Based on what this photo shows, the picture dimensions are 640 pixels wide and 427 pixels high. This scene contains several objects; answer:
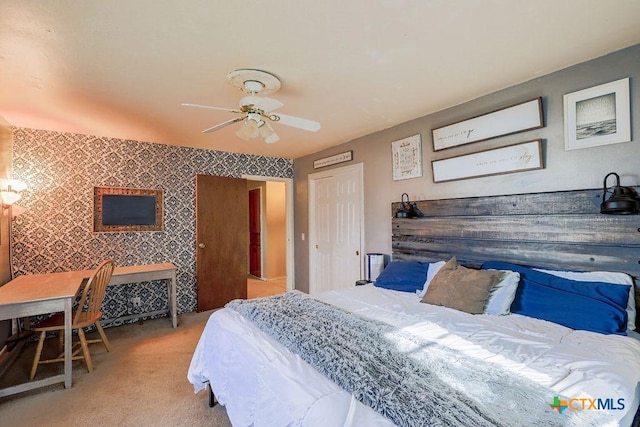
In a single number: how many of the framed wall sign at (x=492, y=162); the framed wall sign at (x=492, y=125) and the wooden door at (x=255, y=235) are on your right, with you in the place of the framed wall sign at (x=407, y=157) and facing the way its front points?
1

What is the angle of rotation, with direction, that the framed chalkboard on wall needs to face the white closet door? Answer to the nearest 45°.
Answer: approximately 45° to its left

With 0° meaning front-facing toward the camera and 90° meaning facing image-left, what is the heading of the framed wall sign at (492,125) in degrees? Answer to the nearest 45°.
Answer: approximately 45°

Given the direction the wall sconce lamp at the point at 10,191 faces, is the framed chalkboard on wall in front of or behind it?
in front

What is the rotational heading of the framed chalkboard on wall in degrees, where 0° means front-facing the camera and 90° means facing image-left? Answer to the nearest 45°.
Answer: approximately 0°

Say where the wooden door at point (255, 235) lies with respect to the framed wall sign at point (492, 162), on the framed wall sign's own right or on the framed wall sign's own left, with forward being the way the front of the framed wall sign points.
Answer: on the framed wall sign's own right

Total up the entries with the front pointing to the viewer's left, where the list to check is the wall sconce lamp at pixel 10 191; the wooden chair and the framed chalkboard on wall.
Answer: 1

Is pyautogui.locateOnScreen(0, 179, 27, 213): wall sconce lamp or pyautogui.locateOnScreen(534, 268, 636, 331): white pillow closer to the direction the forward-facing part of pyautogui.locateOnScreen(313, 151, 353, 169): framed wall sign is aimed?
the wall sconce lamp

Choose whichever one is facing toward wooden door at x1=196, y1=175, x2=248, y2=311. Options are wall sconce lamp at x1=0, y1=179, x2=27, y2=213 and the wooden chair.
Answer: the wall sconce lamp

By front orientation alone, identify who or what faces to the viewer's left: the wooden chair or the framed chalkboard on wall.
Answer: the wooden chair

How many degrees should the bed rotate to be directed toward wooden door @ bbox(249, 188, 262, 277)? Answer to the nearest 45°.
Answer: approximately 90° to its right

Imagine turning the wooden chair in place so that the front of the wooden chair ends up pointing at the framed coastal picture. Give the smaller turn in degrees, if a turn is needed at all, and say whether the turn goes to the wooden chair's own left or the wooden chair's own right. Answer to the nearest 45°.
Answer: approximately 135° to the wooden chair's own left

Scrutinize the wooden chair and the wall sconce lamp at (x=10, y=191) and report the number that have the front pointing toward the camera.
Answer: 0
